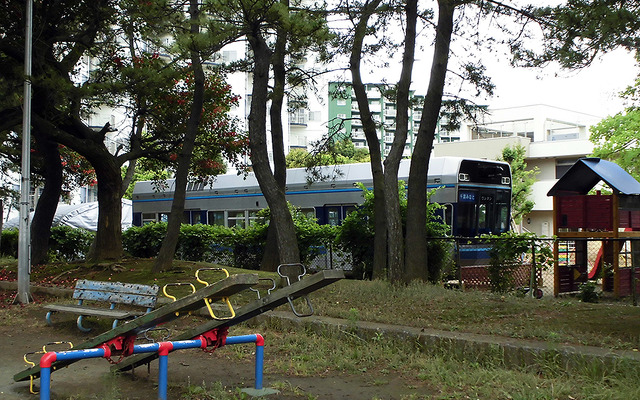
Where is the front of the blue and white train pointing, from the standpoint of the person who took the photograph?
facing the viewer and to the right of the viewer

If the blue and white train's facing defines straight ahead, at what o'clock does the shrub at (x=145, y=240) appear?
The shrub is roughly at 5 o'clock from the blue and white train.

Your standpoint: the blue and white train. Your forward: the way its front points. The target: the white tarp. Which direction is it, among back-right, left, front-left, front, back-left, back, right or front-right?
back

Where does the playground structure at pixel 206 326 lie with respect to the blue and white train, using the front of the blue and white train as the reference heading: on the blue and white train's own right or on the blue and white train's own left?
on the blue and white train's own right

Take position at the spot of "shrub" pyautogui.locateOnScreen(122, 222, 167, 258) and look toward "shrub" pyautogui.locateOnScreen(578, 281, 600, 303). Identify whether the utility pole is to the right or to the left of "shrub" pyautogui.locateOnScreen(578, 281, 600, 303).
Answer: right

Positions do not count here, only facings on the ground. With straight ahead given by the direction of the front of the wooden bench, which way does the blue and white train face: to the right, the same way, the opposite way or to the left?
to the left

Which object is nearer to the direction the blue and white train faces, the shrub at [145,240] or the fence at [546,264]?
the fence

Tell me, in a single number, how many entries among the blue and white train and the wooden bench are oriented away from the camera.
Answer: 0

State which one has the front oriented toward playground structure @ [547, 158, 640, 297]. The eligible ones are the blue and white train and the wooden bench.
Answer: the blue and white train

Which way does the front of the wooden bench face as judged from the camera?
facing the viewer and to the left of the viewer

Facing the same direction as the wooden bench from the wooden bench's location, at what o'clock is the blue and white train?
The blue and white train is roughly at 6 o'clock from the wooden bench.

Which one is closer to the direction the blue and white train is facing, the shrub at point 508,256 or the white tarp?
the shrub

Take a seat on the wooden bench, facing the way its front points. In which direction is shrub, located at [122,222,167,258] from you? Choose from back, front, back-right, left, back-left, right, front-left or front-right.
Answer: back-right
